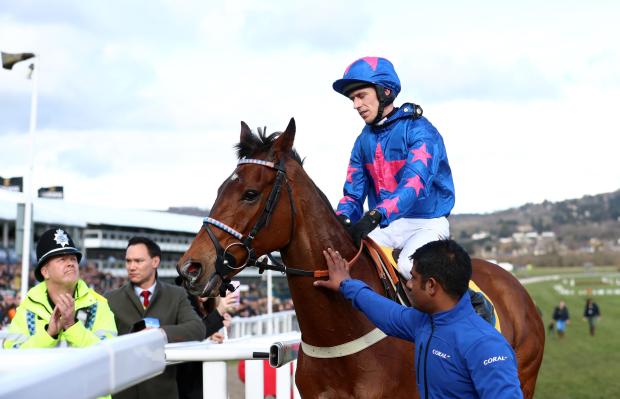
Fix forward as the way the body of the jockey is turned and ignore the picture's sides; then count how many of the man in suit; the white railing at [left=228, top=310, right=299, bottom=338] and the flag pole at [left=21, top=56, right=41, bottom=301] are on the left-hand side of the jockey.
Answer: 0

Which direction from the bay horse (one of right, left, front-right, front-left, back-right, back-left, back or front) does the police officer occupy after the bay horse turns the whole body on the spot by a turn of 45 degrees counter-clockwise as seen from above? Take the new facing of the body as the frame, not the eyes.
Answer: right

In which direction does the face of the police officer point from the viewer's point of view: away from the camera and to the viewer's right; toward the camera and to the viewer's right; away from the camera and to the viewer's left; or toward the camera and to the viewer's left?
toward the camera and to the viewer's right

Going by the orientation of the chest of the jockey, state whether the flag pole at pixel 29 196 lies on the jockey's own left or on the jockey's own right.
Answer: on the jockey's own right

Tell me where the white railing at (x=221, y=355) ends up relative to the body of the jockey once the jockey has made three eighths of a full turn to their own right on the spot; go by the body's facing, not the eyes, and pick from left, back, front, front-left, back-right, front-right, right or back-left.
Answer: left

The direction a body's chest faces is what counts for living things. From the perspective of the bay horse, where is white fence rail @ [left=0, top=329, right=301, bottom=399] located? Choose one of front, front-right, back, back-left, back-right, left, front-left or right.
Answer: front-left

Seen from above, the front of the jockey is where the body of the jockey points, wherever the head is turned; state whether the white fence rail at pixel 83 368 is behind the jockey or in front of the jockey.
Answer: in front
